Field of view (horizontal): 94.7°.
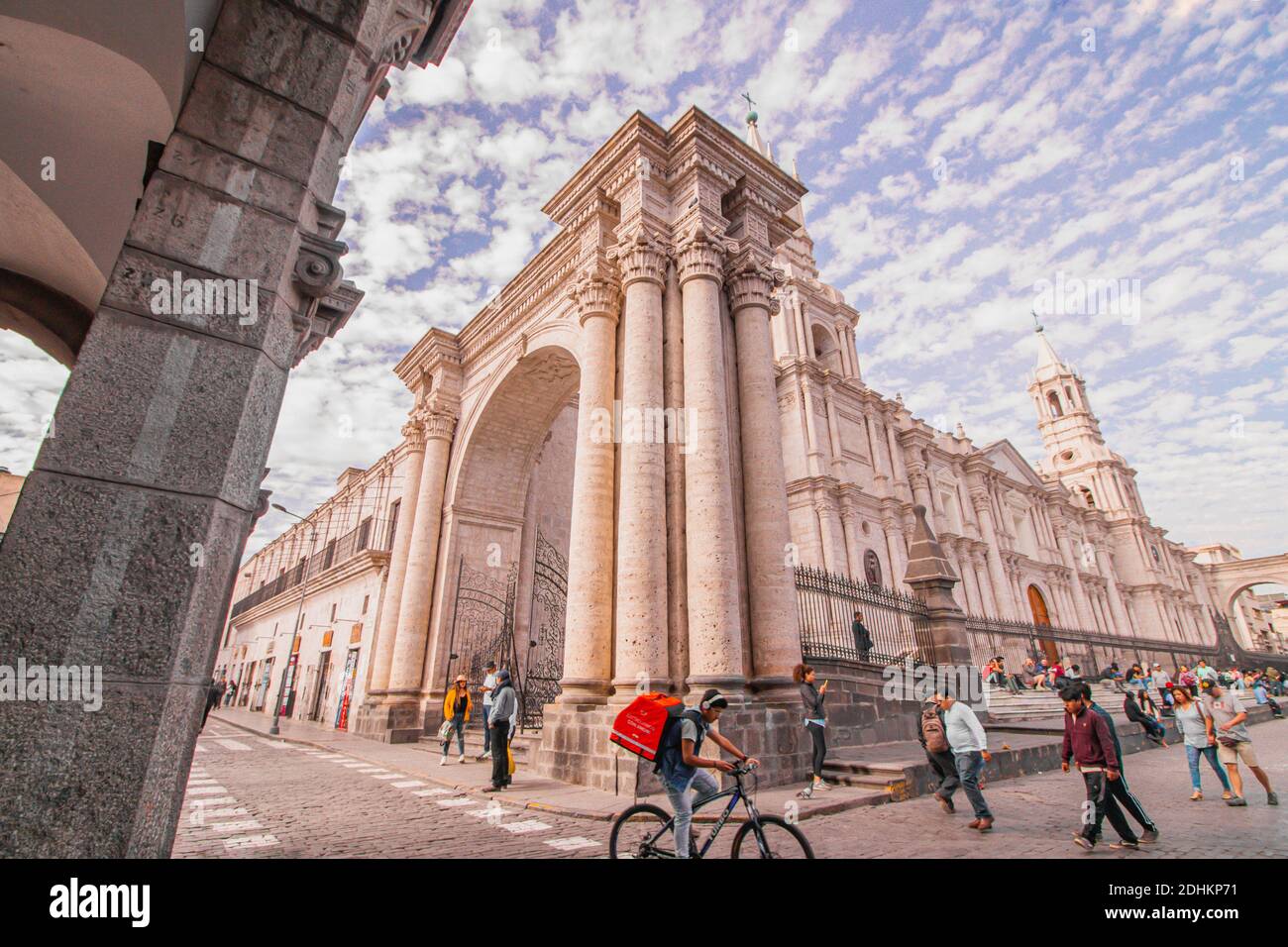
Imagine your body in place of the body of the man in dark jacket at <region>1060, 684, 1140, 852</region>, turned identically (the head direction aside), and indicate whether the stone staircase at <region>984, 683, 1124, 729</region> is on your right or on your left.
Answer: on your right

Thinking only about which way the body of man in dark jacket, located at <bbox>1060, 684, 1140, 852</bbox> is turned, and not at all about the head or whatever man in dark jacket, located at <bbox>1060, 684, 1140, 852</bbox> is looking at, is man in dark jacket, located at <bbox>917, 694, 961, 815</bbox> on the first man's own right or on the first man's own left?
on the first man's own right

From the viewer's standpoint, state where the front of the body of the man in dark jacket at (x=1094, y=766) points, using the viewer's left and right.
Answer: facing the viewer and to the left of the viewer

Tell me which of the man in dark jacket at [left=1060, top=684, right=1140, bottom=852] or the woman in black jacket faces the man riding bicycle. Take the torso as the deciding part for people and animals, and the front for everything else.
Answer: the man in dark jacket

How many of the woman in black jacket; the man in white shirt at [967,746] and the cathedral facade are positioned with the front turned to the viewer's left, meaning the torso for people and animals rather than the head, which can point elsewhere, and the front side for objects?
1

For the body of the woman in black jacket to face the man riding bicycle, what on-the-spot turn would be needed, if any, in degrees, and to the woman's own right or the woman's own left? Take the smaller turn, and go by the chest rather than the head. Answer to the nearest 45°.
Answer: approximately 90° to the woman's own right

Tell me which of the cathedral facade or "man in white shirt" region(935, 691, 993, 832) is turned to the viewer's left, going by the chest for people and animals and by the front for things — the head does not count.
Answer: the man in white shirt

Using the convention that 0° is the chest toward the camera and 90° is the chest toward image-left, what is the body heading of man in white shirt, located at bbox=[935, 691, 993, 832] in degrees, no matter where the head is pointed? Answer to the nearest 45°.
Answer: approximately 90°

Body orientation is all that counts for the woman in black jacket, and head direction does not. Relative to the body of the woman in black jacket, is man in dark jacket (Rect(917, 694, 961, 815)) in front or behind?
in front

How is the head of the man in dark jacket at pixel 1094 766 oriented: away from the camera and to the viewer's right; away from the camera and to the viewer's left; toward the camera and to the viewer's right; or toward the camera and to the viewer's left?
toward the camera and to the viewer's left

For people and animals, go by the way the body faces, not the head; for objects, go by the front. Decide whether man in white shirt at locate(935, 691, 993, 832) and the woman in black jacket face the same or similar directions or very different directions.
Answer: very different directions

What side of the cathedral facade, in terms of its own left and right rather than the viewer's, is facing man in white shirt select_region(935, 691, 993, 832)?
front

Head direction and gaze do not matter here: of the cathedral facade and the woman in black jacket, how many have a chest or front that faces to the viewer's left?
0

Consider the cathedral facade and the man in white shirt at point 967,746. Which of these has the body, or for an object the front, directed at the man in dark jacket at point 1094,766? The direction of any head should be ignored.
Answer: the cathedral facade
